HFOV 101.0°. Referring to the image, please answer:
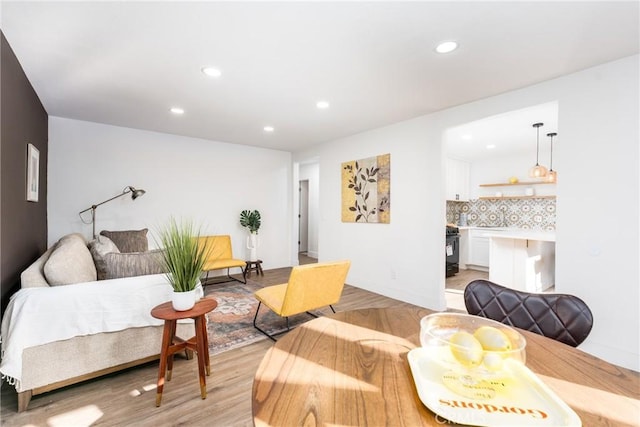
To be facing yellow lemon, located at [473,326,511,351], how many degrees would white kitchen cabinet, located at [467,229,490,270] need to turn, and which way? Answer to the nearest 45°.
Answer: approximately 45° to its left

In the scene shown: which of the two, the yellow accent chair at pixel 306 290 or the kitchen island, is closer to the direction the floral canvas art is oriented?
the yellow accent chair

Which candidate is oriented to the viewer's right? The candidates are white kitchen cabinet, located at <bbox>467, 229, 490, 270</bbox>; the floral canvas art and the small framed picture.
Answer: the small framed picture

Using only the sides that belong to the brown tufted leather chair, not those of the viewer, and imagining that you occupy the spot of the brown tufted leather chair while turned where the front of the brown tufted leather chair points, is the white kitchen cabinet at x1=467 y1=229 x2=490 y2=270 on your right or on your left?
on your right

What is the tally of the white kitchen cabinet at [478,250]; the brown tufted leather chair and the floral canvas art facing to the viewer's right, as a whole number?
0

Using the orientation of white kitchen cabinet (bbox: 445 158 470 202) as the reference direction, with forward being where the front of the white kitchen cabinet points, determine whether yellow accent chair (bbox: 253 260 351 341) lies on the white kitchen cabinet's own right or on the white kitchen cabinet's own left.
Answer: on the white kitchen cabinet's own right

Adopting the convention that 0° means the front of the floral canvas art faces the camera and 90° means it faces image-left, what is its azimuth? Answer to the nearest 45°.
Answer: approximately 45°

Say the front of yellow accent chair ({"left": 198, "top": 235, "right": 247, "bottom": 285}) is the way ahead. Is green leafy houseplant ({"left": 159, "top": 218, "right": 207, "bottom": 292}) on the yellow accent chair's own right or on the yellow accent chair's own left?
on the yellow accent chair's own right

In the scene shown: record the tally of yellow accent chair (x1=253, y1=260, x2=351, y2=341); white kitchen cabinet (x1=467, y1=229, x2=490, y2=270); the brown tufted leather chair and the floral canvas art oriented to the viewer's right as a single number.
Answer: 0

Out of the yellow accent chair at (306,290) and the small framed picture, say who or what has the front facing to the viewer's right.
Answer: the small framed picture

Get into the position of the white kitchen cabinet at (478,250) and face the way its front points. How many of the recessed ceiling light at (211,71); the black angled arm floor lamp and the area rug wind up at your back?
0

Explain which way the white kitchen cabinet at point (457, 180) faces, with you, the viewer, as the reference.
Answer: facing the viewer and to the right of the viewer

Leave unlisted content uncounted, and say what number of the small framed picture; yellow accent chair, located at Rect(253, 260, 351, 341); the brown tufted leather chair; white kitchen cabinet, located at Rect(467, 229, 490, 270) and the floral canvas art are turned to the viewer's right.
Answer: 1

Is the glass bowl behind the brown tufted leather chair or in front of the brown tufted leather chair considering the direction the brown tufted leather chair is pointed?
in front

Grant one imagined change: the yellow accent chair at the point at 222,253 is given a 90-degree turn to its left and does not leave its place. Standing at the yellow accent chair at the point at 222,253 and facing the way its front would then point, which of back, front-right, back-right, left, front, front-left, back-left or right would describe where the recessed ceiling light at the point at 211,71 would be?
back-right
